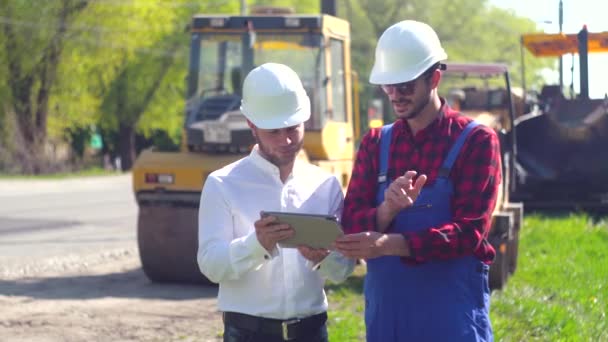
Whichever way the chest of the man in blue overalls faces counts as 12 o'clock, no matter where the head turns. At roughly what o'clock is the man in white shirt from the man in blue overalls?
The man in white shirt is roughly at 2 o'clock from the man in blue overalls.

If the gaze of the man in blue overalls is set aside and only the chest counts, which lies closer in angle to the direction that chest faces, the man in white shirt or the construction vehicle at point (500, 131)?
the man in white shirt

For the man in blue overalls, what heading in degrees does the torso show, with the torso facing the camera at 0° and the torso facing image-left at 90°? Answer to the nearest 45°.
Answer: approximately 45°

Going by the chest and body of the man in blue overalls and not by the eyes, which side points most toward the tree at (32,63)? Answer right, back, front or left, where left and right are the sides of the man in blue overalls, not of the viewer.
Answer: right

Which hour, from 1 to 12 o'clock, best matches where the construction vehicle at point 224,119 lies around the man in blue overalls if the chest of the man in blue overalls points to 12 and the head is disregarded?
The construction vehicle is roughly at 4 o'clock from the man in blue overalls.

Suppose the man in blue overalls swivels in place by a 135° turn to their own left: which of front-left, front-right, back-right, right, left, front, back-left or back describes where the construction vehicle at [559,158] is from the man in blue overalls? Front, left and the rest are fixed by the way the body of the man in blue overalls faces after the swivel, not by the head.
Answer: left
